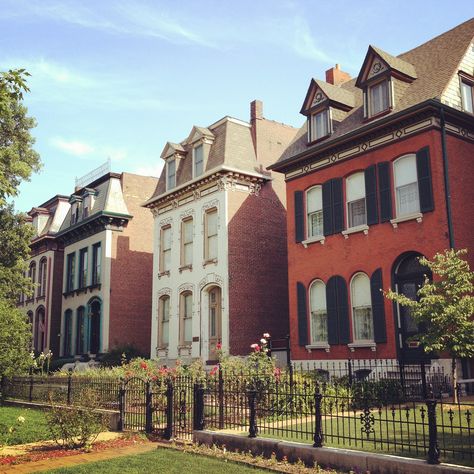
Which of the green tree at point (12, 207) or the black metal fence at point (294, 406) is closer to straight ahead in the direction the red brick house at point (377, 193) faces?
the black metal fence

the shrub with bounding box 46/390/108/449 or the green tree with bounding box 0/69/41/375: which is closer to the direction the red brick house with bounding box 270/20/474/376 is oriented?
the shrub

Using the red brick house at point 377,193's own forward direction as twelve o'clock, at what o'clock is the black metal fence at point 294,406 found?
The black metal fence is roughly at 11 o'clock from the red brick house.

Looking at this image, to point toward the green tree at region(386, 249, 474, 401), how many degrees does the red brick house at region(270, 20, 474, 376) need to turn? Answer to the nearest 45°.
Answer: approximately 45° to its left

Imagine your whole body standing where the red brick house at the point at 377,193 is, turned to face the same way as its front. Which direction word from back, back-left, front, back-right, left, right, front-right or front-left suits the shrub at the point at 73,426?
front

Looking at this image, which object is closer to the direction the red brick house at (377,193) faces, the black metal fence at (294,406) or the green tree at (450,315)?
the black metal fence

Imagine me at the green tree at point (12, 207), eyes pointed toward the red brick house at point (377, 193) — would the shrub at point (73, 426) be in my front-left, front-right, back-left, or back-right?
front-right

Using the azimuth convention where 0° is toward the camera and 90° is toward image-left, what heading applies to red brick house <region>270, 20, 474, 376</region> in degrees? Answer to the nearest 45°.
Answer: approximately 45°

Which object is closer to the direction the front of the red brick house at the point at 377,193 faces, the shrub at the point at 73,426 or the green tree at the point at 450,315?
the shrub

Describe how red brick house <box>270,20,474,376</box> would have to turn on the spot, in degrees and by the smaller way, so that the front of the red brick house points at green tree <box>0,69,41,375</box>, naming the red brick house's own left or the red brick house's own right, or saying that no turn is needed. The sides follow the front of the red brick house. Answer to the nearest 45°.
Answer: approximately 45° to the red brick house's own right
